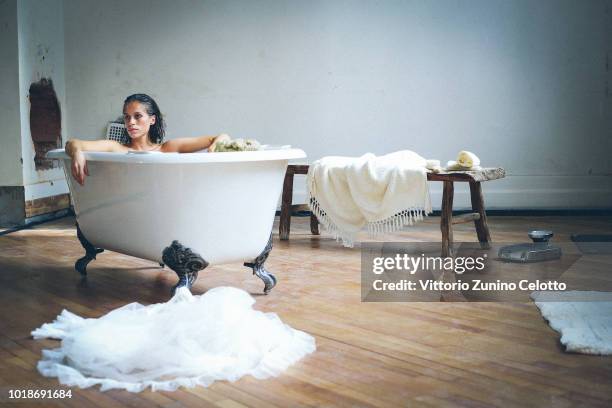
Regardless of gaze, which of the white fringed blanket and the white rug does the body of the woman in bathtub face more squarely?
the white rug

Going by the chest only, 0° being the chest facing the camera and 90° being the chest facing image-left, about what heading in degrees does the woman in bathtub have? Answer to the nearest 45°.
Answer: approximately 0°

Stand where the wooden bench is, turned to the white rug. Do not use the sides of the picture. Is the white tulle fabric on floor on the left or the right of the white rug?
right

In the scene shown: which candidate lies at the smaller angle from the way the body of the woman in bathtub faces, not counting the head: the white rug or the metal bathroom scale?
the white rug

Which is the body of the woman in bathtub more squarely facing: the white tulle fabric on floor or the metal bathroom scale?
the white tulle fabric on floor

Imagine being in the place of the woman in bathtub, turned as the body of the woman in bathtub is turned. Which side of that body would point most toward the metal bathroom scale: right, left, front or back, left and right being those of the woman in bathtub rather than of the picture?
left

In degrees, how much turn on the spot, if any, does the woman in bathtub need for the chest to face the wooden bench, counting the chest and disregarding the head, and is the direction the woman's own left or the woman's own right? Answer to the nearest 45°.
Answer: approximately 90° to the woman's own left

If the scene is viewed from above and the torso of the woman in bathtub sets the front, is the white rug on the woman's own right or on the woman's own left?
on the woman's own left

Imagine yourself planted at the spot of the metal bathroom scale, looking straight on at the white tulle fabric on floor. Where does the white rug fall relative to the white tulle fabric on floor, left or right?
left

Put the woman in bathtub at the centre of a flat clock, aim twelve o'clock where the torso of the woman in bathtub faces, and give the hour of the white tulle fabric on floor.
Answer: The white tulle fabric on floor is roughly at 12 o'clock from the woman in bathtub.
